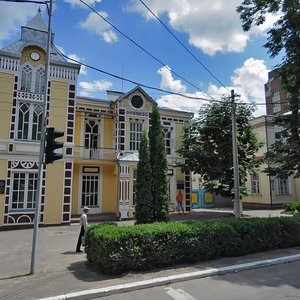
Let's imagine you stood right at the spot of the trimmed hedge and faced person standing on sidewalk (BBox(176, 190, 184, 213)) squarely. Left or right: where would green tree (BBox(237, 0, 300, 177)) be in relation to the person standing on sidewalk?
right

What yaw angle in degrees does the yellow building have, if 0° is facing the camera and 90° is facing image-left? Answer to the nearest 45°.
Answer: approximately 315°

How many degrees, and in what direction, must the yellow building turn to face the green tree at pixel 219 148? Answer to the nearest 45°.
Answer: approximately 45° to its left

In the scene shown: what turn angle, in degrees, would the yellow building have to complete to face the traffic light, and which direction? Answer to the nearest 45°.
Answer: approximately 45° to its right

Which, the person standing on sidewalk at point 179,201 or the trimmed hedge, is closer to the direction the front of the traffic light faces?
the trimmed hedge

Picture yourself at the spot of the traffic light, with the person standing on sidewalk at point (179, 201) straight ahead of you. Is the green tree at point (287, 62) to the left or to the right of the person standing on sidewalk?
right

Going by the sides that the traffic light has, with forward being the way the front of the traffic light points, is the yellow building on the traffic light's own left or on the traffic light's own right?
on the traffic light's own left
